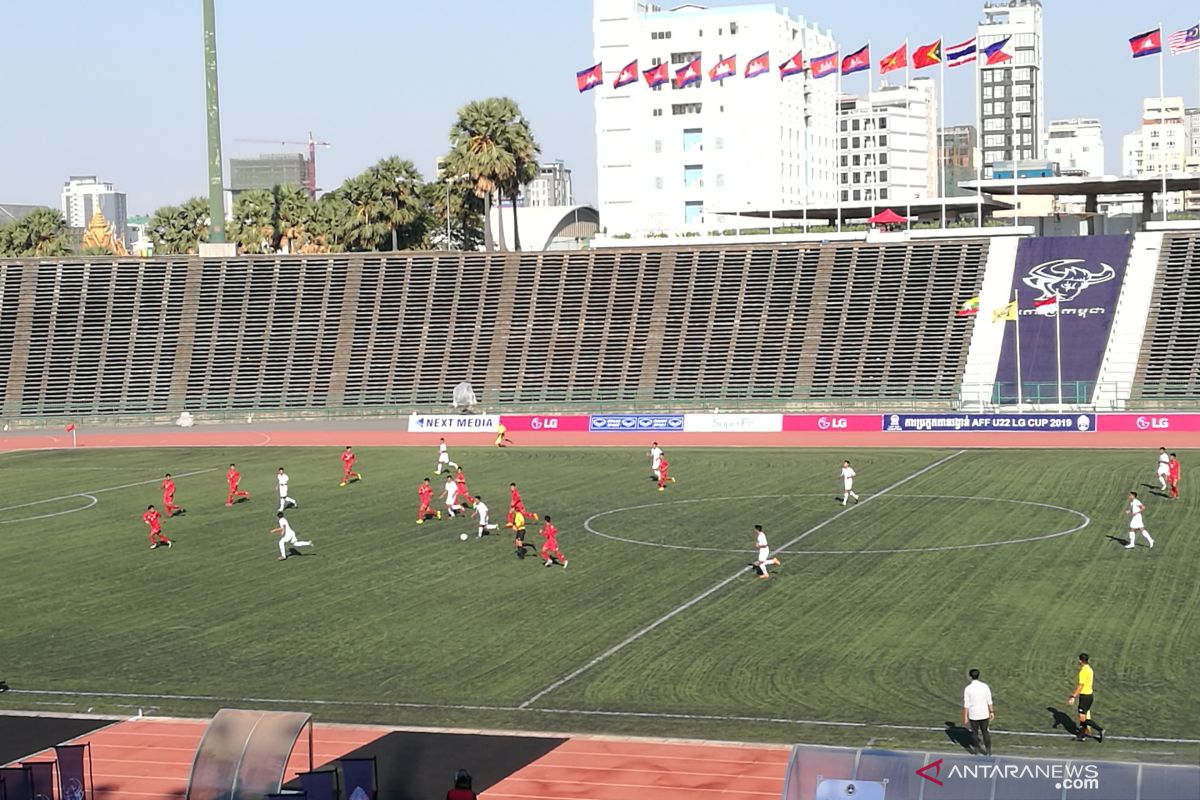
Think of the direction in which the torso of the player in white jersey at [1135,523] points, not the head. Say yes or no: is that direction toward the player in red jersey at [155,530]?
yes

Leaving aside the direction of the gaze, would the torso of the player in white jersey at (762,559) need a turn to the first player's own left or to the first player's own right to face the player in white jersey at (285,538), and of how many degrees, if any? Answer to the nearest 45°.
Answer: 0° — they already face them

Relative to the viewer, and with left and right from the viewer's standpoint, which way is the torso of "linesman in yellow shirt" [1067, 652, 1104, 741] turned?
facing to the left of the viewer

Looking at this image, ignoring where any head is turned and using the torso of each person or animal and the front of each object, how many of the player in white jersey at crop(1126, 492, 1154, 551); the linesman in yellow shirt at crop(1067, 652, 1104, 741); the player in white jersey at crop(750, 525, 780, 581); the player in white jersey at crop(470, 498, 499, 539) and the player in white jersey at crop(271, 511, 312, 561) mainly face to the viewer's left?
5

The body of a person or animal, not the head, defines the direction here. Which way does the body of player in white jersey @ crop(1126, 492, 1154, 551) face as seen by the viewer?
to the viewer's left

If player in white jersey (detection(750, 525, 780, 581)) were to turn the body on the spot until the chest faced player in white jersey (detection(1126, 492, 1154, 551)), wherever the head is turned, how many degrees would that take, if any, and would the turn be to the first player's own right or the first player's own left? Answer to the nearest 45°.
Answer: approximately 180°

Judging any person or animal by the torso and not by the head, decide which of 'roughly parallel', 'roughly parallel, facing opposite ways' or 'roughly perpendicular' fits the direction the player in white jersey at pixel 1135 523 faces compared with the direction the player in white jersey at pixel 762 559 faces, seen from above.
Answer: roughly parallel

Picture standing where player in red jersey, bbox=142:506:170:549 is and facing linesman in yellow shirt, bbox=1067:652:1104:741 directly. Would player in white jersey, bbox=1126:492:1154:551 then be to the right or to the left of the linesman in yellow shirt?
left

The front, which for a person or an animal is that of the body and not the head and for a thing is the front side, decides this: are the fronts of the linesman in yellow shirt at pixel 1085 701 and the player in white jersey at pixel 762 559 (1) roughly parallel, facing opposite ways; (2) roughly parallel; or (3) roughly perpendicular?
roughly parallel

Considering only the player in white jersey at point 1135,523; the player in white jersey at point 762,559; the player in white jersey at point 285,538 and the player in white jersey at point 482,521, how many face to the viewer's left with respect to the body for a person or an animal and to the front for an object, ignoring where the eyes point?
4

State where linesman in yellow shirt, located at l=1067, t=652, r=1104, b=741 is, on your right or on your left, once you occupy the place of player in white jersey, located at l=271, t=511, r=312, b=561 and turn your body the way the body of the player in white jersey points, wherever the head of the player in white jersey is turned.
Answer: on your left

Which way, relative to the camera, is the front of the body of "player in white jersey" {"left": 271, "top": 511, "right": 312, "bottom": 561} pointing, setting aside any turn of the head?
to the viewer's left

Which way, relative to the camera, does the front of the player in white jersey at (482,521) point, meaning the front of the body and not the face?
to the viewer's left

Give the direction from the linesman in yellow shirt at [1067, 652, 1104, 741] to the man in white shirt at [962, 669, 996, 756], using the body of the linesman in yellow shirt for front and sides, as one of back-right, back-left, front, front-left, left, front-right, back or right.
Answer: front-left

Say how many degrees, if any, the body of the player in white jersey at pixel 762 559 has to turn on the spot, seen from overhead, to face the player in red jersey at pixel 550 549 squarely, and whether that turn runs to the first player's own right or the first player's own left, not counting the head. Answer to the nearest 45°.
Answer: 0° — they already face them

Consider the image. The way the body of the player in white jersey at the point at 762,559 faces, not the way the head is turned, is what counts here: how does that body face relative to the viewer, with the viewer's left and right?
facing to the left of the viewer

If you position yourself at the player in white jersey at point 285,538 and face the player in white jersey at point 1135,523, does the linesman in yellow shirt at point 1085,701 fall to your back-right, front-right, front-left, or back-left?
front-right

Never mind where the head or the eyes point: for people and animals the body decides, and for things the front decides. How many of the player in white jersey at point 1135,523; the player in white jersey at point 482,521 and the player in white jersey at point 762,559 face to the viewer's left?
3
